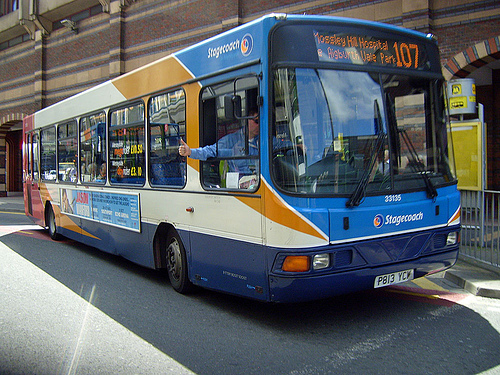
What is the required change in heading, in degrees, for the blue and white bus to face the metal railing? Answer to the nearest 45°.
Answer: approximately 90° to its left

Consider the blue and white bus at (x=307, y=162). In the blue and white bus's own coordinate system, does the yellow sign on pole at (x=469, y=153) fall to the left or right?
on its left

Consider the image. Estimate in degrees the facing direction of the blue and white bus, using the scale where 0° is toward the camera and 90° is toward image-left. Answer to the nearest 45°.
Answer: approximately 315°

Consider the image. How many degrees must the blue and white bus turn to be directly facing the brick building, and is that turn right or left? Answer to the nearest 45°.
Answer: approximately 135° to its left
